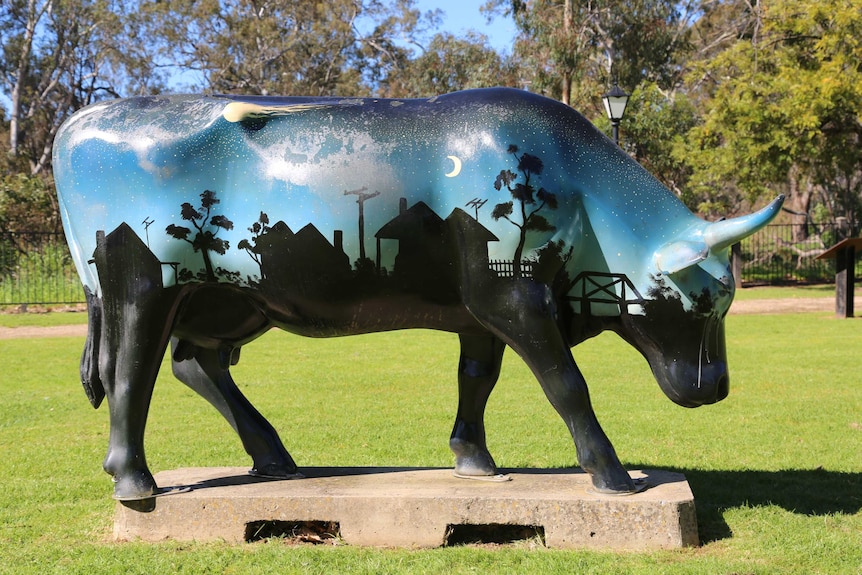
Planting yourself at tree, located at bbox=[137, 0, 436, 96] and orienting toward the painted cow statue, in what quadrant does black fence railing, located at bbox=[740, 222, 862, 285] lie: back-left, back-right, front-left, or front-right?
front-left

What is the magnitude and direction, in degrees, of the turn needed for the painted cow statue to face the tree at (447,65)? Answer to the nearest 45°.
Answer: approximately 90° to its left

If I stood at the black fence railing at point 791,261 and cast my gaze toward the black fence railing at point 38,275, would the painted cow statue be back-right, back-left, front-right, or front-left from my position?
front-left

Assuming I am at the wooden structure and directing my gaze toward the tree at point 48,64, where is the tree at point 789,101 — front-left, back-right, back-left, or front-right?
front-right

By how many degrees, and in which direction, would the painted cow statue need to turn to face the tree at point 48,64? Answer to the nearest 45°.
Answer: approximately 135° to its left

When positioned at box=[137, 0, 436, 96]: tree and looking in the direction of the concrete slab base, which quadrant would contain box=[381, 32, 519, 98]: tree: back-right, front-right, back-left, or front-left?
front-left

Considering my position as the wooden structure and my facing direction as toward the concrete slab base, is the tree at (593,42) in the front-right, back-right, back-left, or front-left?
back-right

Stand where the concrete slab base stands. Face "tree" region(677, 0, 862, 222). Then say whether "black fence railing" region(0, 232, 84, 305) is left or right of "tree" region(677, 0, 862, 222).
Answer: left

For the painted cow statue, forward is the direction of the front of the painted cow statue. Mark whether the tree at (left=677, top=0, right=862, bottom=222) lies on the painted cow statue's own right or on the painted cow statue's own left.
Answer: on the painted cow statue's own left

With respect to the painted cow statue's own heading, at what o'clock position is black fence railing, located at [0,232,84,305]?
The black fence railing is roughly at 8 o'clock from the painted cow statue.

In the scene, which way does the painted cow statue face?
to the viewer's right

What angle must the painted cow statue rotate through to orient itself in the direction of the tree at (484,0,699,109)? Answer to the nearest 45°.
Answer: approximately 90° to its left

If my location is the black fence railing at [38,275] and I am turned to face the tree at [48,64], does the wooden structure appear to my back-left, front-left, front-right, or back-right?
back-right

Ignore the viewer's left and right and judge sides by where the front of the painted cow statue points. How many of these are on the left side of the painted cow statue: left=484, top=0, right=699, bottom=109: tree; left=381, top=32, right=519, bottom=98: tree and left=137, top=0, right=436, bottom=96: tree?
3

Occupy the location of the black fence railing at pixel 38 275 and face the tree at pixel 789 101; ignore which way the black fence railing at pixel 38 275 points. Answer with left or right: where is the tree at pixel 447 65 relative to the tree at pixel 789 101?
left
